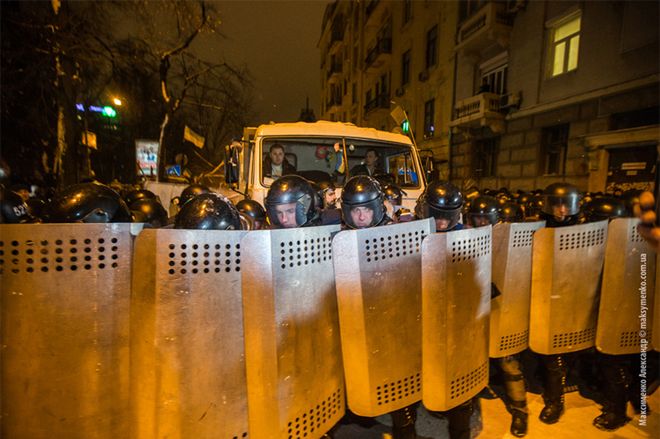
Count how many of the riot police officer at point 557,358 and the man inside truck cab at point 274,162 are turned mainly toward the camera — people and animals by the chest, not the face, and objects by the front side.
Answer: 2

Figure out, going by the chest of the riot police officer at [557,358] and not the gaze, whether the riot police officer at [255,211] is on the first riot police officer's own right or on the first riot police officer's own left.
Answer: on the first riot police officer's own right

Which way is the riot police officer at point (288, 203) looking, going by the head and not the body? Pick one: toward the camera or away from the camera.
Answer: toward the camera

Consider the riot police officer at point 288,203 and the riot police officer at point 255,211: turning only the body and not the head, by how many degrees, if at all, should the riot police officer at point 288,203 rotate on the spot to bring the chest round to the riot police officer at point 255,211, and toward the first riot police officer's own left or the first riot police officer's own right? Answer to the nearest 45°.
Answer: approximately 90° to the first riot police officer's own right

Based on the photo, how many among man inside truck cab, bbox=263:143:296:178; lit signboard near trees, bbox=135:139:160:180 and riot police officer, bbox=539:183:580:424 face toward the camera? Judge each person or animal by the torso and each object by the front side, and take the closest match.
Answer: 3

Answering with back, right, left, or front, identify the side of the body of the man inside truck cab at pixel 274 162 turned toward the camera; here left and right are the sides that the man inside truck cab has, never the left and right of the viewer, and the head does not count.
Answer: front

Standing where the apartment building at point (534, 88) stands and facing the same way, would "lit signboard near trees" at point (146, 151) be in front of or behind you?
in front

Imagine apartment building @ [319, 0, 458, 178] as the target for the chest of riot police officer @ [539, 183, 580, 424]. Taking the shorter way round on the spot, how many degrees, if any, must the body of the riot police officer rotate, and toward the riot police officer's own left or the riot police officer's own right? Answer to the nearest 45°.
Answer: approximately 135° to the riot police officer's own right

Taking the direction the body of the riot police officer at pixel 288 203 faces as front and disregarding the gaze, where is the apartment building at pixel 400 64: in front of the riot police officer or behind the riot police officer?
behind

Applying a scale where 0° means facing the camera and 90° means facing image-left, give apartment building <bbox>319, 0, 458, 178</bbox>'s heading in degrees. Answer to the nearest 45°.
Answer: approximately 45°

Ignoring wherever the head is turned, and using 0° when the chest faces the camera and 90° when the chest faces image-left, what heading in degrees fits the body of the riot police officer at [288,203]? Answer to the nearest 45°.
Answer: approximately 45°

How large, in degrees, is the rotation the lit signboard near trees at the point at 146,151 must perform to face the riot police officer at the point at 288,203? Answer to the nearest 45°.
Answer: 0° — it already faces them

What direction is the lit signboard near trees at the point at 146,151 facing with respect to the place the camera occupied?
facing the viewer
